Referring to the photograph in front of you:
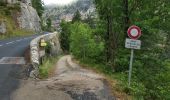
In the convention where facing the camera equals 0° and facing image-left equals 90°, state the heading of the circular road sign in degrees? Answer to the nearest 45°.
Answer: approximately 0°
